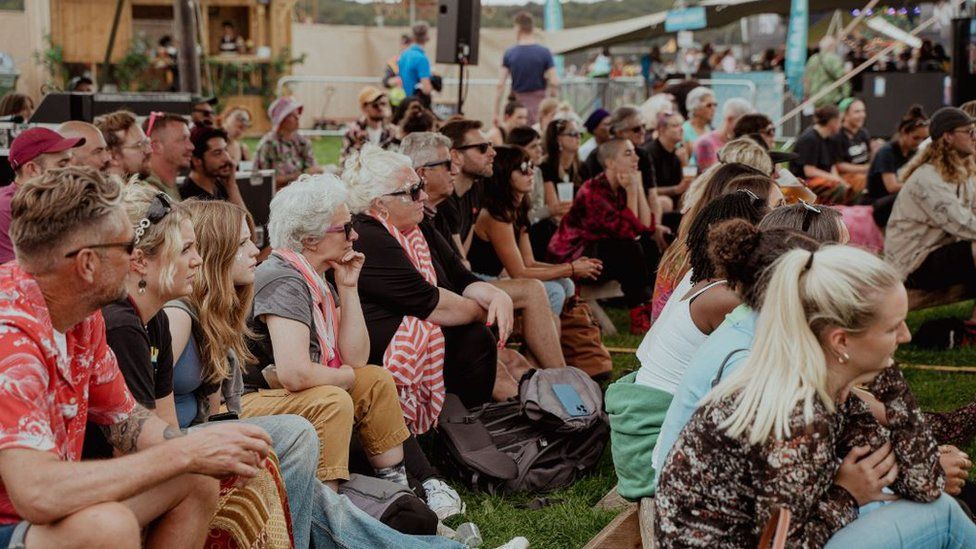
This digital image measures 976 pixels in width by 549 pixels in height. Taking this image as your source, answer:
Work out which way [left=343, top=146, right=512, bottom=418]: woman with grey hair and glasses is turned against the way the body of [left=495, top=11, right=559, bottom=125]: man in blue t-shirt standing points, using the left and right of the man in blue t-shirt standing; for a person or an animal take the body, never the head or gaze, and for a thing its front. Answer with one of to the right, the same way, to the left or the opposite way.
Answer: to the right

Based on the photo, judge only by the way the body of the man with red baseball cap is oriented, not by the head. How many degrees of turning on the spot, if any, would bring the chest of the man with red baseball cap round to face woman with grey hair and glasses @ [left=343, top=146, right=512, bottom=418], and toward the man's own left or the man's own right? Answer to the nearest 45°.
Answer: approximately 45° to the man's own right

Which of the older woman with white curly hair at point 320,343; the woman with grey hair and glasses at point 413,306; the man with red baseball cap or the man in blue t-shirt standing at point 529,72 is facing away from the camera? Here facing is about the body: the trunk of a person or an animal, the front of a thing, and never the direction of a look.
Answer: the man in blue t-shirt standing

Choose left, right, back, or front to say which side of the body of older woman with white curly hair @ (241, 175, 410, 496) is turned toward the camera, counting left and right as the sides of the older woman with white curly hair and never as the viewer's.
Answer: right

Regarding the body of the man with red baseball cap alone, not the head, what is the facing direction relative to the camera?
to the viewer's right

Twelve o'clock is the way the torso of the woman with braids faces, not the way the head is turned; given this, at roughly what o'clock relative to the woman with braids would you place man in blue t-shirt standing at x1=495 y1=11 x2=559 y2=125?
The man in blue t-shirt standing is roughly at 10 o'clock from the woman with braids.

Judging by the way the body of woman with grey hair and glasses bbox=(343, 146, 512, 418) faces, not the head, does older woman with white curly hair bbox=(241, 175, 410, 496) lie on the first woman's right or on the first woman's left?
on the first woman's right

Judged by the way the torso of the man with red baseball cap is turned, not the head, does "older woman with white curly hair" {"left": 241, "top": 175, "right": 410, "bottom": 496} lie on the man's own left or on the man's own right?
on the man's own right
